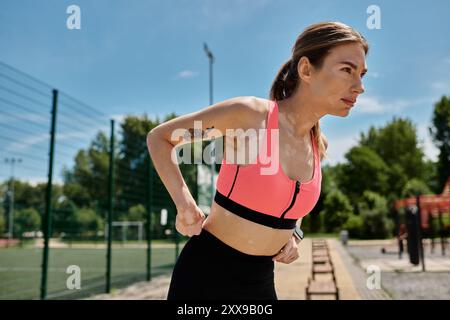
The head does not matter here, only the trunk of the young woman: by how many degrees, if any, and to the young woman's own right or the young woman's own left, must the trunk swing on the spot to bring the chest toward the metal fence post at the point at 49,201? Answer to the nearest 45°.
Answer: approximately 180°

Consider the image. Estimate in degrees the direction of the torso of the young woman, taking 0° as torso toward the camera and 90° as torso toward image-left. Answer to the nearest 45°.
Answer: approximately 315°

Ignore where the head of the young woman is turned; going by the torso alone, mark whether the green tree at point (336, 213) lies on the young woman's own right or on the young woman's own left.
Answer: on the young woman's own left

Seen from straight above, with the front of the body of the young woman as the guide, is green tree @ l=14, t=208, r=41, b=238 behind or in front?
behind

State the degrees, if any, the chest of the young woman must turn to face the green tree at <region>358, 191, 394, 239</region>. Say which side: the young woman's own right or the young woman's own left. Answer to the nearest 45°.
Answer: approximately 135° to the young woman's own left

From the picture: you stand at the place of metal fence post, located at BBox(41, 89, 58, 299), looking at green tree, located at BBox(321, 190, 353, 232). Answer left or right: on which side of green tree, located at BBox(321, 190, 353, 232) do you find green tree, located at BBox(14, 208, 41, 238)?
left

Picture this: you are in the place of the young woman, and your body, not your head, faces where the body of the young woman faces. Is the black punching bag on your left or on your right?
on your left
